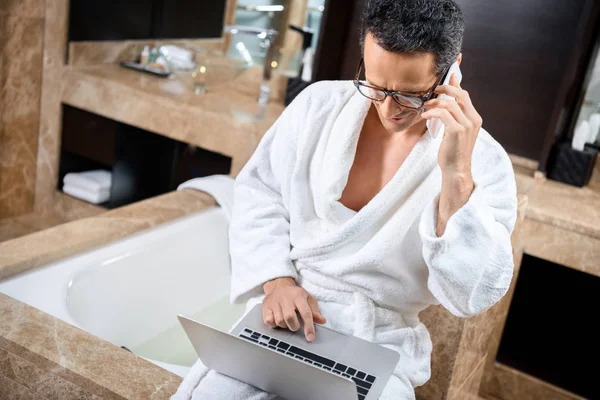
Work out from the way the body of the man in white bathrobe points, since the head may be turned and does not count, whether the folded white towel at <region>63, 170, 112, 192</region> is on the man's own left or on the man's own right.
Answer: on the man's own right

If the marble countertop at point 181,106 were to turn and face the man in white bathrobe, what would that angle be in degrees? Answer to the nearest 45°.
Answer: approximately 45° to its left

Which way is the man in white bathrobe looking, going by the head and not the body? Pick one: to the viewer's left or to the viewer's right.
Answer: to the viewer's left

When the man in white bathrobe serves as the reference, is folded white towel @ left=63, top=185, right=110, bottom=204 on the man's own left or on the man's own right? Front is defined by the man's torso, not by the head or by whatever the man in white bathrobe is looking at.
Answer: on the man's own right

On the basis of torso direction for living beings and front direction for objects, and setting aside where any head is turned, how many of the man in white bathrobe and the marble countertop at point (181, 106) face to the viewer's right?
0

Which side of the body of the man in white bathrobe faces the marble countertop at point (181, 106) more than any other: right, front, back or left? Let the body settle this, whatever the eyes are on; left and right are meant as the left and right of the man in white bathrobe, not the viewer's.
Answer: right

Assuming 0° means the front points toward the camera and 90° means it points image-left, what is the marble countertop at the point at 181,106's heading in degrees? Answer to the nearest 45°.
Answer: approximately 45°

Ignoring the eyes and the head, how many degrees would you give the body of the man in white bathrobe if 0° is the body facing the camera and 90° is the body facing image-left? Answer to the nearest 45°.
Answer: approximately 45°
